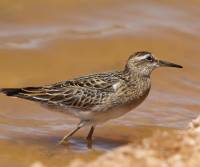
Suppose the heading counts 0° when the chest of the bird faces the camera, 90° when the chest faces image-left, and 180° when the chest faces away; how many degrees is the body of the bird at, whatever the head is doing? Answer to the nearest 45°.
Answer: approximately 270°
